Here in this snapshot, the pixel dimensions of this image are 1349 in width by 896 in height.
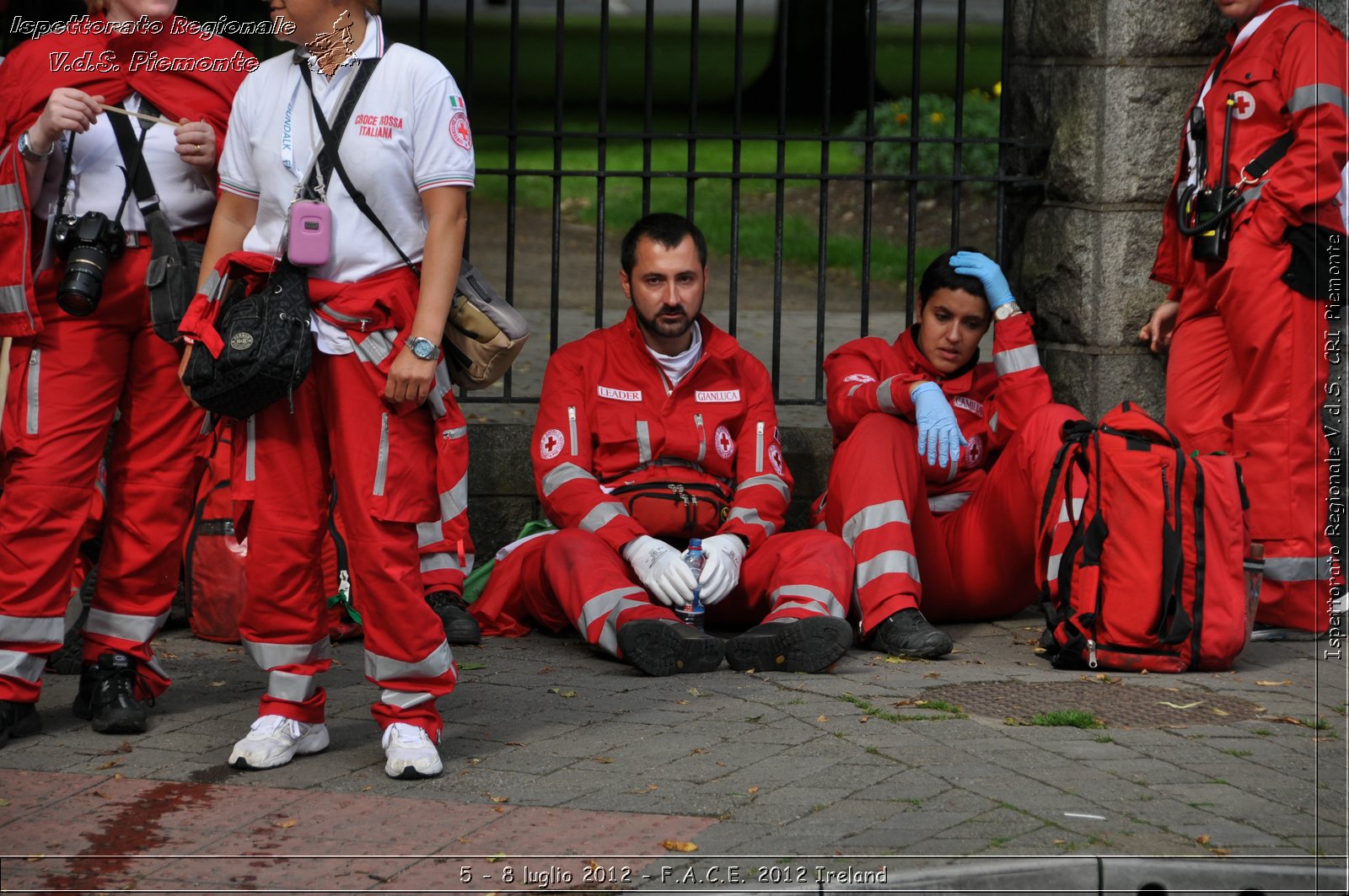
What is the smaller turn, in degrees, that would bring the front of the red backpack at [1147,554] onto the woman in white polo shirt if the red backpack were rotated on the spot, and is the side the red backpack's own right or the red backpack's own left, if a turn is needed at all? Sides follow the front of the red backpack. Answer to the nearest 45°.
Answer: approximately 135° to the red backpack's own right

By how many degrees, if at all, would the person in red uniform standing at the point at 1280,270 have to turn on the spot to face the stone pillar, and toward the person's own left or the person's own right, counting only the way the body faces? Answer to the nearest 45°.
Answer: approximately 90° to the person's own right

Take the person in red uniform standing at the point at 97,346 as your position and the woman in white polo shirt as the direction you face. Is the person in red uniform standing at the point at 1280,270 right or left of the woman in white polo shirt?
left

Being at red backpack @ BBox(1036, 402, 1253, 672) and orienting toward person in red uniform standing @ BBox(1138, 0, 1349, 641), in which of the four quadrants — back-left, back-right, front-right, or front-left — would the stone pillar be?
front-left

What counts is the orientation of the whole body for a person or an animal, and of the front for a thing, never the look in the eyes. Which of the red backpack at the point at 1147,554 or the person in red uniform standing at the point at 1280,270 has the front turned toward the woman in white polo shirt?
the person in red uniform standing

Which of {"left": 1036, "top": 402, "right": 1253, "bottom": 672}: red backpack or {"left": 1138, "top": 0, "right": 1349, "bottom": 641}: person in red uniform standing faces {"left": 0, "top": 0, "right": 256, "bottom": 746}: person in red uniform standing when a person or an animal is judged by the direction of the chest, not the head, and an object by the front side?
{"left": 1138, "top": 0, "right": 1349, "bottom": 641}: person in red uniform standing

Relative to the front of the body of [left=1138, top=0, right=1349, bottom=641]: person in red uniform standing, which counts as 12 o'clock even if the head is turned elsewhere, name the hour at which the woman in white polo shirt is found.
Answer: The woman in white polo shirt is roughly at 12 o'clock from the person in red uniform standing.

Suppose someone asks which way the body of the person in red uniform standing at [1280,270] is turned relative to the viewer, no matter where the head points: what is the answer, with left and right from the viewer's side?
facing the viewer and to the left of the viewer

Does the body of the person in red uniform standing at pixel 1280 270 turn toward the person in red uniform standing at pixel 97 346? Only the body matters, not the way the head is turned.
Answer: yes

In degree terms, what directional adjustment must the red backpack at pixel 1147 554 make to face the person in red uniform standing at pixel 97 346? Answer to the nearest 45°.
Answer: approximately 135° to its right
